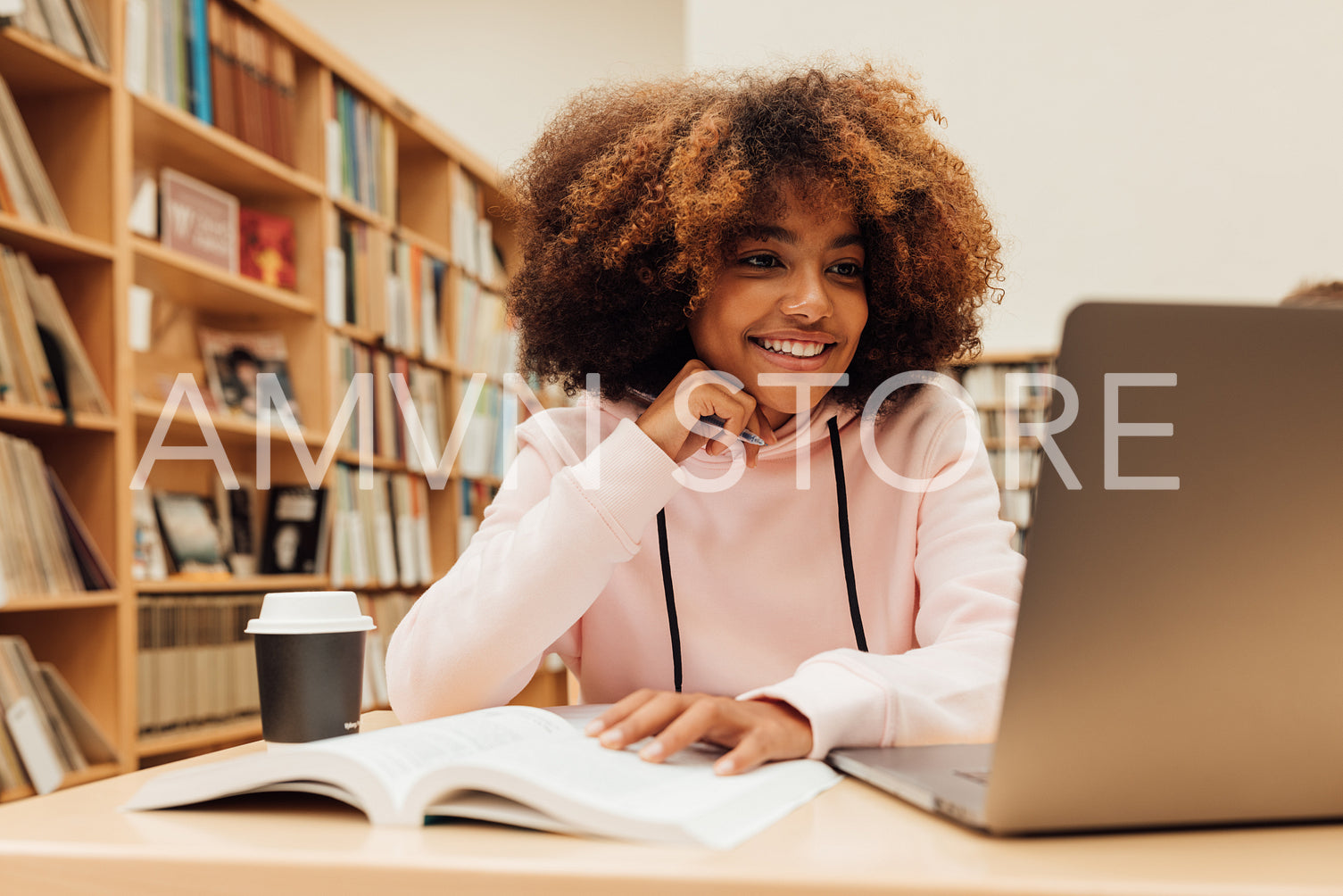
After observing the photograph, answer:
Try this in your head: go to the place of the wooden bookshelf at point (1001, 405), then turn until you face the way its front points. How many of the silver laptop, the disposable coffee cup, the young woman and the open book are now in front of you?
4

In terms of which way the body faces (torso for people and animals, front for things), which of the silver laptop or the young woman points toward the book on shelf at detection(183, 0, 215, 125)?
the silver laptop

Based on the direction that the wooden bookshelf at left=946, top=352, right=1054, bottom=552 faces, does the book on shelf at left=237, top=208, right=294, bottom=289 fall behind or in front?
in front

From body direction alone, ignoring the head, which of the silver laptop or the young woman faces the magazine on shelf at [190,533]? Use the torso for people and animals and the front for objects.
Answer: the silver laptop

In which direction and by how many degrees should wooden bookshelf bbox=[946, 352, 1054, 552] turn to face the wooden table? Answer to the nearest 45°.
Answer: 0° — it already faces it

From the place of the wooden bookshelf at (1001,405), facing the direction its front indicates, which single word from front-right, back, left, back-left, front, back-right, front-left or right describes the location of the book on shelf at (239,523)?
front-right

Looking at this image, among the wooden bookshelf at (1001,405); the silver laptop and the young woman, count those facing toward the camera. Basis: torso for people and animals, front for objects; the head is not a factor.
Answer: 2

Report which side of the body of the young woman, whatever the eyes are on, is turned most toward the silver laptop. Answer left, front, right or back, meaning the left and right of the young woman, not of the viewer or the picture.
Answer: front

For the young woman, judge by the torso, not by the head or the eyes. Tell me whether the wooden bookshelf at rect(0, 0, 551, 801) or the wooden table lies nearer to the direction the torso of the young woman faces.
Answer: the wooden table

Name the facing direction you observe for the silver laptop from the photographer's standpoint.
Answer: facing away from the viewer and to the left of the viewer

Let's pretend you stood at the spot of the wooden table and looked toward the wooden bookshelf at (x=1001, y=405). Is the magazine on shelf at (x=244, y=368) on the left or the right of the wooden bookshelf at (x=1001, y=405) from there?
left

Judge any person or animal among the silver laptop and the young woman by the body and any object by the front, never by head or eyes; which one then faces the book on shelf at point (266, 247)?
the silver laptop

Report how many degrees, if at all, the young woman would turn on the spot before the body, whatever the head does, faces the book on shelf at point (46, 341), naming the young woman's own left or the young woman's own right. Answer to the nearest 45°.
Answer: approximately 135° to the young woman's own right
